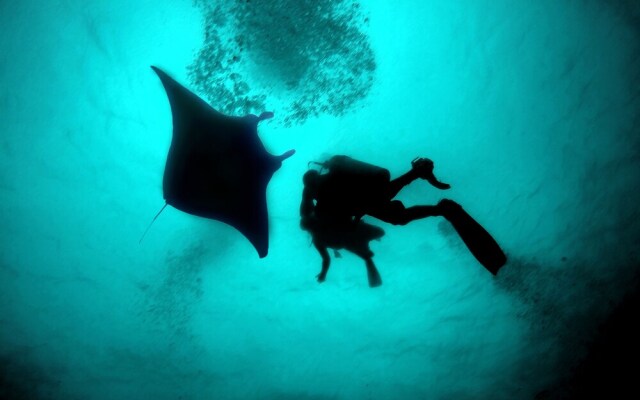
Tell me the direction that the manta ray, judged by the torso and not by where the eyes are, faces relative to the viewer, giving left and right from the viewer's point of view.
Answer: facing to the right of the viewer
